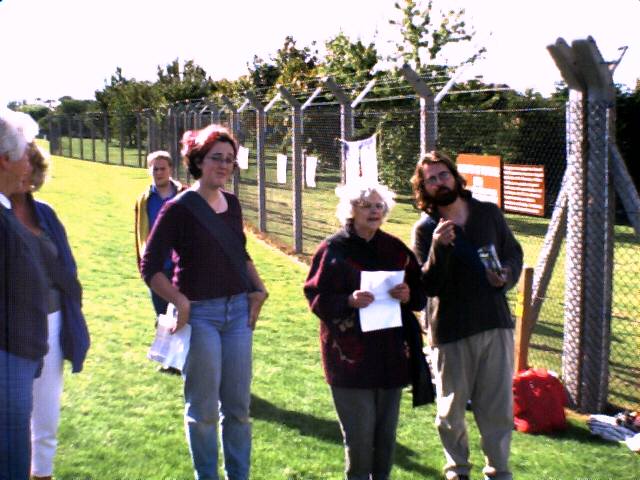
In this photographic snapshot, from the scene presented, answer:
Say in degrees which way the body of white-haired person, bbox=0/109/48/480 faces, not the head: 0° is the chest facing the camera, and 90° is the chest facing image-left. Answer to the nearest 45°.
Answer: approximately 270°

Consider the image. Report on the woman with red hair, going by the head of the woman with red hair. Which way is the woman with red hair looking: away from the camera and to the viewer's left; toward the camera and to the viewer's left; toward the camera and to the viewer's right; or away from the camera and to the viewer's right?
toward the camera and to the viewer's right

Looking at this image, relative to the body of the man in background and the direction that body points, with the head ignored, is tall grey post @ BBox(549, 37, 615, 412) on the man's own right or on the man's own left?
on the man's own left

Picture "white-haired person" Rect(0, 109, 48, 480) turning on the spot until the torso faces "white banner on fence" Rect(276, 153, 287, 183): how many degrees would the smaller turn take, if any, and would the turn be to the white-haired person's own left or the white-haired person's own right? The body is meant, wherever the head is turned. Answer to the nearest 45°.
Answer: approximately 90° to the white-haired person's own left

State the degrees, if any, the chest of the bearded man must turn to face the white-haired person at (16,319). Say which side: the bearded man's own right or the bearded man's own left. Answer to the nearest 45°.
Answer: approximately 45° to the bearded man's own right
